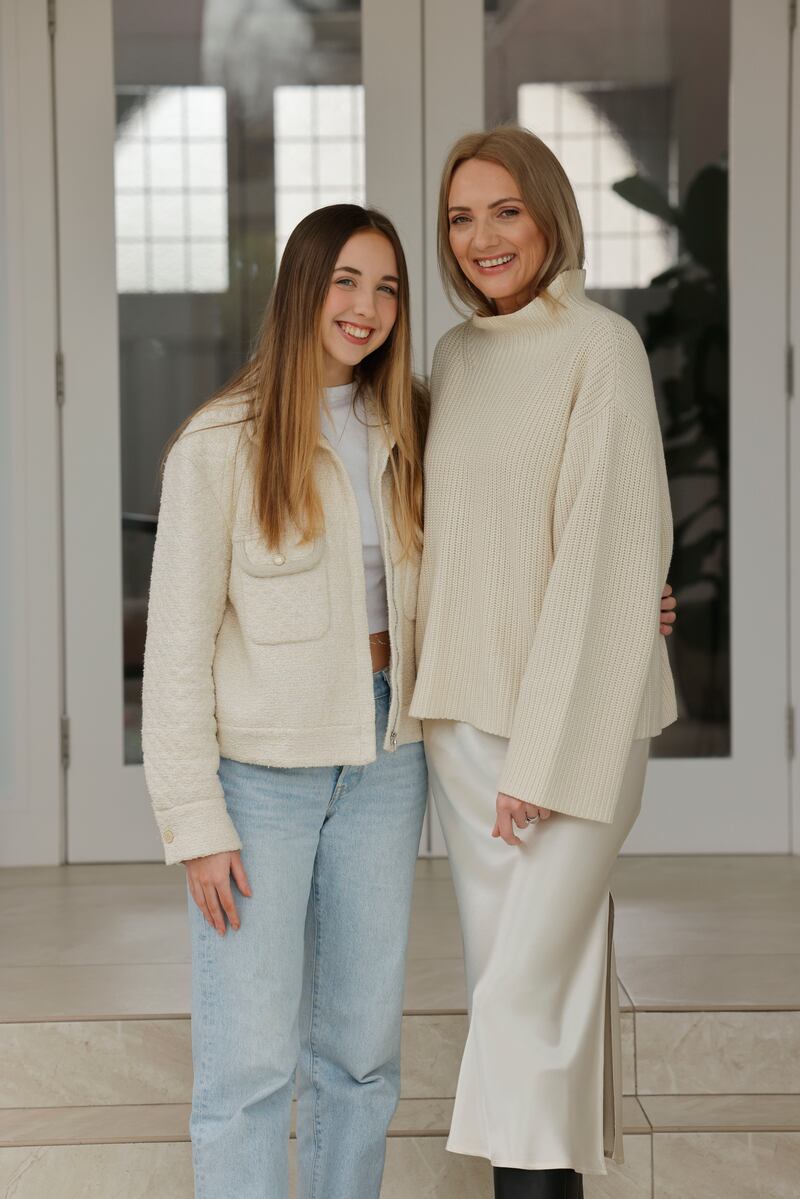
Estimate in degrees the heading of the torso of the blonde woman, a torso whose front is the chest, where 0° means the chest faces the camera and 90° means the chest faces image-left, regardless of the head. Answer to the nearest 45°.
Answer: approximately 45°

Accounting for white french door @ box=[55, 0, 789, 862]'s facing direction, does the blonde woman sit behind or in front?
in front

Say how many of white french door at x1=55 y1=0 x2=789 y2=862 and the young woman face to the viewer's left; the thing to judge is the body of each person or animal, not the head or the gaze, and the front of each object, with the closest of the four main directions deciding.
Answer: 0

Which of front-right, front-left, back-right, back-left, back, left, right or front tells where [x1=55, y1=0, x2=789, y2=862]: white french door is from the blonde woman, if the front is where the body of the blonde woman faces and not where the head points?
back-right

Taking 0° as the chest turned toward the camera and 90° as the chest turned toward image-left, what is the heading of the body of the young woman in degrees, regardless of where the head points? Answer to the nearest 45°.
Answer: approximately 315°

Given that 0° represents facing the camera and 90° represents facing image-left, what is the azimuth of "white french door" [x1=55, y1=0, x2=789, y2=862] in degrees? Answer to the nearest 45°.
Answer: approximately 0°

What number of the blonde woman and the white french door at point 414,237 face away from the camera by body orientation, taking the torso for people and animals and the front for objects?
0

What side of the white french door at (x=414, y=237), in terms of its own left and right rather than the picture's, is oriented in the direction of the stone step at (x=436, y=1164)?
front

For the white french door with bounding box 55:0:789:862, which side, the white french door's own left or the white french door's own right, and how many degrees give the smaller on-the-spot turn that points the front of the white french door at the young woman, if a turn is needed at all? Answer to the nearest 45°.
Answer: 0° — it already faces them

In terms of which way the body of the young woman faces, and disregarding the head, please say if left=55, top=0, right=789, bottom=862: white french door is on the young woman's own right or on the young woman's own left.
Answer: on the young woman's own left
